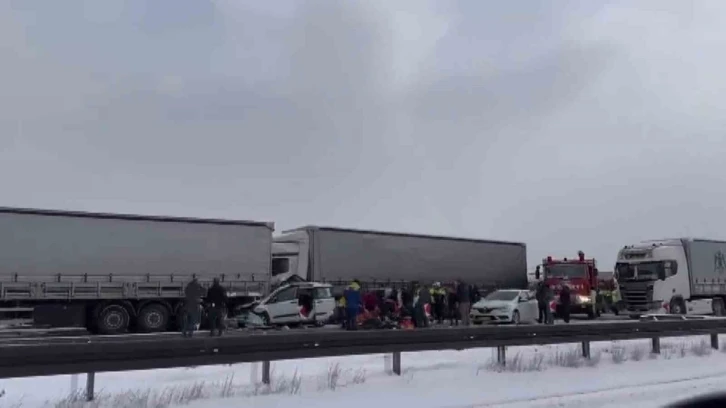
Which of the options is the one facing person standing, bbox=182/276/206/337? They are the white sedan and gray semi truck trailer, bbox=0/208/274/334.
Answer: the white sedan

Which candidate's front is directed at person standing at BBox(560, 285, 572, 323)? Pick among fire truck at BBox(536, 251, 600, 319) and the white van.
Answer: the fire truck

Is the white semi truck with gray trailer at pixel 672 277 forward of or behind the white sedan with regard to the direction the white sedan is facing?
behind

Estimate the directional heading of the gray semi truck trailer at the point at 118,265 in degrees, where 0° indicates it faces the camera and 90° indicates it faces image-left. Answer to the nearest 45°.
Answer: approximately 90°

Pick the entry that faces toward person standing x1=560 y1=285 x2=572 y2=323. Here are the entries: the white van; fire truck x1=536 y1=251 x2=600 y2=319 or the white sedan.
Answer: the fire truck
